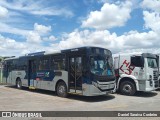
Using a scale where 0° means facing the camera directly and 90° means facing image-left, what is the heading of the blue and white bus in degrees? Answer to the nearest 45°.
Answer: approximately 315°
